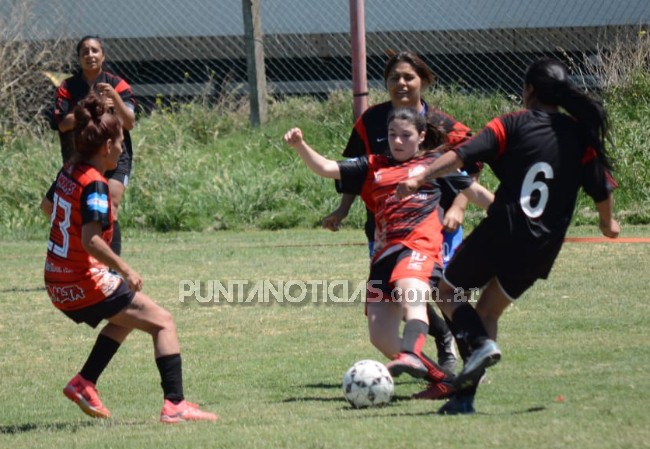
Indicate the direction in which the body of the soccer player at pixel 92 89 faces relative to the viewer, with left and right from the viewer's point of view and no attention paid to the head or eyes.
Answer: facing the viewer

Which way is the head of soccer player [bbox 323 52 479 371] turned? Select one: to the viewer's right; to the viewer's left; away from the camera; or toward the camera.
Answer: toward the camera

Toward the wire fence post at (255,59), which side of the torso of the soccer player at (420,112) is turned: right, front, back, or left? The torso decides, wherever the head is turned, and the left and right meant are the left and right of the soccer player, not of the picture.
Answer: back

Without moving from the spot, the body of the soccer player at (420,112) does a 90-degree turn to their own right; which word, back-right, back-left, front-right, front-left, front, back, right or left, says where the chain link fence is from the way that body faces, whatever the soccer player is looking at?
right

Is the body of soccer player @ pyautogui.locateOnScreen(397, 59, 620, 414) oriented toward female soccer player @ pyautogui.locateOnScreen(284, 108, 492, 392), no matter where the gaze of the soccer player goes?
yes

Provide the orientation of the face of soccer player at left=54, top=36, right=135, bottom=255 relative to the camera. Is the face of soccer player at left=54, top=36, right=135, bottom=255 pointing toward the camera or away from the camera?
toward the camera

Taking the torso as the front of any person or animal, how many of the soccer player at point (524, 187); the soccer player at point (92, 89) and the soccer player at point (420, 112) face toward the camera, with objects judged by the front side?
2

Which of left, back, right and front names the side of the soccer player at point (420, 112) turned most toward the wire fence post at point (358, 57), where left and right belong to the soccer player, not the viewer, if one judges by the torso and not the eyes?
back

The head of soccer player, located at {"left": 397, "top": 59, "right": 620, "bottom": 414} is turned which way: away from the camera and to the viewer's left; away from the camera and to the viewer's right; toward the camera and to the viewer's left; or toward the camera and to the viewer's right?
away from the camera and to the viewer's left

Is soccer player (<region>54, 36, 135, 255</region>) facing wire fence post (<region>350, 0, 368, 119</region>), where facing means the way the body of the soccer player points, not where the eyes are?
no

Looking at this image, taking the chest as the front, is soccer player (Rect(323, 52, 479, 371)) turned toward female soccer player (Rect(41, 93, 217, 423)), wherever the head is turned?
no

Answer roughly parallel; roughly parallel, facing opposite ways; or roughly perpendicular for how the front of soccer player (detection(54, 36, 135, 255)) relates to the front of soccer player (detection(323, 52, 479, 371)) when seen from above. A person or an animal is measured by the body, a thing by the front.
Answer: roughly parallel

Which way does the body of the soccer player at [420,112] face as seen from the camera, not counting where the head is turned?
toward the camera

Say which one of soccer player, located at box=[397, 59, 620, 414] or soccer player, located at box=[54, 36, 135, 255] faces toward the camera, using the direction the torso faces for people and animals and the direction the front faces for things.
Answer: soccer player, located at box=[54, 36, 135, 255]

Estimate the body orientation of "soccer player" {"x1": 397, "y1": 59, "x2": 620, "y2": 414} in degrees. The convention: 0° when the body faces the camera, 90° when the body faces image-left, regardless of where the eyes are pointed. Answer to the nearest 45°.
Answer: approximately 135°
